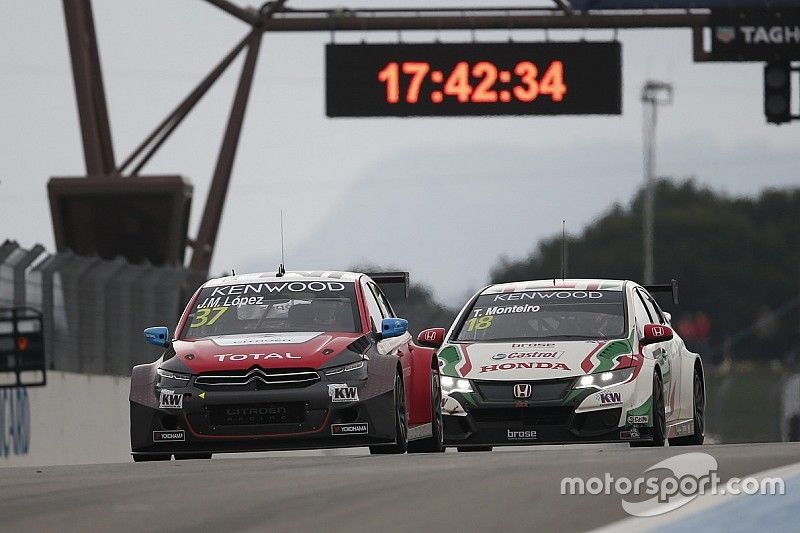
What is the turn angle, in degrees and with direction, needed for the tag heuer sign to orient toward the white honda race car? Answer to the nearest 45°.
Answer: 0° — it already faces it

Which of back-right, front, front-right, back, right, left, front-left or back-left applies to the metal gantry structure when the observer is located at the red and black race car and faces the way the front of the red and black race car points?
back

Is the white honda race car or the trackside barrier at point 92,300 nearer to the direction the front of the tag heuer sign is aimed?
the white honda race car

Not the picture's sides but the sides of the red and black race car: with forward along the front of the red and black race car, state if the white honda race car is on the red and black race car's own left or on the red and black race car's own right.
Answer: on the red and black race car's own left

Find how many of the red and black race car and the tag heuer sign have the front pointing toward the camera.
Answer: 2

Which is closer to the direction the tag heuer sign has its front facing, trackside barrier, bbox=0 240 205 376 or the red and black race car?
the red and black race car

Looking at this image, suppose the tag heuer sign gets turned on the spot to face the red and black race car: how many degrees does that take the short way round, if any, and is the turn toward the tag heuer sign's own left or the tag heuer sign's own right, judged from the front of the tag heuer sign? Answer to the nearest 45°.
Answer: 0° — it already faces it

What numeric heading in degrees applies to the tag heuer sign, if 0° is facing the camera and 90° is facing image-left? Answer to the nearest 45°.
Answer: approximately 0°

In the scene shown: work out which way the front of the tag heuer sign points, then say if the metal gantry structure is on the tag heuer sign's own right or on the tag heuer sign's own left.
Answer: on the tag heuer sign's own right

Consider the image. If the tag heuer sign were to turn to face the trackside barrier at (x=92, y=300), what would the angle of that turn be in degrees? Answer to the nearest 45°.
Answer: approximately 45° to its right
